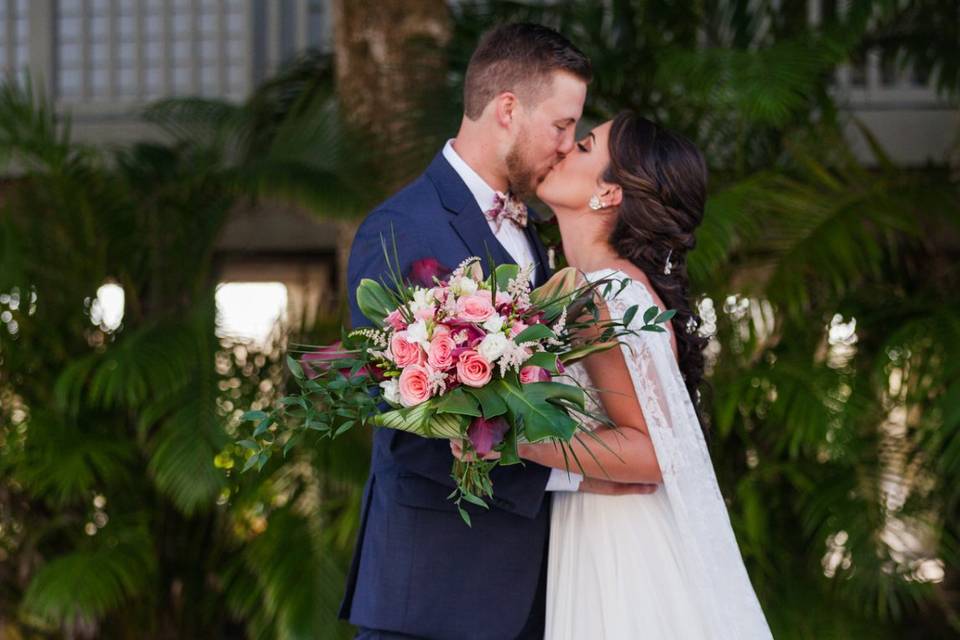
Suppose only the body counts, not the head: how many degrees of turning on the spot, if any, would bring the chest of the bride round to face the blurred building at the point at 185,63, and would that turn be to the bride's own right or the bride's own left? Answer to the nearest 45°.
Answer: approximately 45° to the bride's own right

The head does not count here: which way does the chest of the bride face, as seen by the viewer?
to the viewer's left

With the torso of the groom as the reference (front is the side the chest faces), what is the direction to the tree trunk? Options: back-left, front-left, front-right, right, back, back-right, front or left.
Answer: back-left

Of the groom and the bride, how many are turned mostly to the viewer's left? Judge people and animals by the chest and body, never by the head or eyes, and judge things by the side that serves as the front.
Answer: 1

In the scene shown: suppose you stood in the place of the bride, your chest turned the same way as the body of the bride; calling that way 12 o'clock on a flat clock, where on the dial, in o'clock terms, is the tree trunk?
The tree trunk is roughly at 2 o'clock from the bride.

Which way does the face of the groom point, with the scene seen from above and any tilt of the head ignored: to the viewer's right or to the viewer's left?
to the viewer's right

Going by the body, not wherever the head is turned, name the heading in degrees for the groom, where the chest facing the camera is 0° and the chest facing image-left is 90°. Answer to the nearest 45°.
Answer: approximately 315°

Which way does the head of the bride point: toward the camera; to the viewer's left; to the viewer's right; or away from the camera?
to the viewer's left

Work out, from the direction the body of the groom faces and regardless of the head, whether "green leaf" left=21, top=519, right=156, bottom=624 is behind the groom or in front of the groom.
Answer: behind
